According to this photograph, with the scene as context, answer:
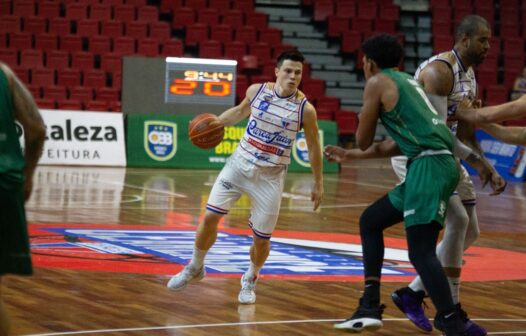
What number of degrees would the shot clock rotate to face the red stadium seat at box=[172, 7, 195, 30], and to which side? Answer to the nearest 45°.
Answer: approximately 180°

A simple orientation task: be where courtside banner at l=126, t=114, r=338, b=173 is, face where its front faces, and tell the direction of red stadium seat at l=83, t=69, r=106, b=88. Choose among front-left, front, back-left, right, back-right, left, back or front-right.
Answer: back-right

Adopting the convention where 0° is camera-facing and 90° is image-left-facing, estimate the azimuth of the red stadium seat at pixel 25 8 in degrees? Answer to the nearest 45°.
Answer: approximately 0°

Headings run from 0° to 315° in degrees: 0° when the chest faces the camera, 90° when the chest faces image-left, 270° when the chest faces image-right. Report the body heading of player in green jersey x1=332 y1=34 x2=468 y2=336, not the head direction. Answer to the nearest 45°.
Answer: approximately 135°

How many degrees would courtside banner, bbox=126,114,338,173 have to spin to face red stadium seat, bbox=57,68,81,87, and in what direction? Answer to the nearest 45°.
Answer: approximately 135° to its right

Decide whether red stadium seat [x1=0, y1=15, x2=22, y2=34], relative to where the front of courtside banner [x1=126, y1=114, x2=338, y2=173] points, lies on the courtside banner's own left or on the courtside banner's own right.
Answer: on the courtside banner's own right

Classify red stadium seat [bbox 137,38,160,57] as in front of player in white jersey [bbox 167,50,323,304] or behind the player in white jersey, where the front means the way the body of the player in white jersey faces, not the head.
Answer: behind
